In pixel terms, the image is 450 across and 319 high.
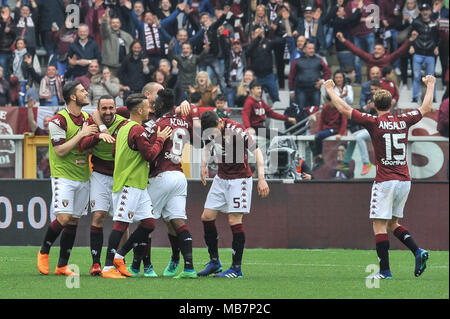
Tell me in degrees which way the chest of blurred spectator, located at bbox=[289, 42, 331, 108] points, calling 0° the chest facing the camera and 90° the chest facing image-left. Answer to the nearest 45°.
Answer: approximately 0°

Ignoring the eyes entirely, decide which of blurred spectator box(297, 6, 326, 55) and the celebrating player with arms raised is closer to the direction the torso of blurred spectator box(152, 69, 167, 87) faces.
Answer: the celebrating player with arms raised

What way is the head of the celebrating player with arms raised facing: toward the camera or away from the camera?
away from the camera

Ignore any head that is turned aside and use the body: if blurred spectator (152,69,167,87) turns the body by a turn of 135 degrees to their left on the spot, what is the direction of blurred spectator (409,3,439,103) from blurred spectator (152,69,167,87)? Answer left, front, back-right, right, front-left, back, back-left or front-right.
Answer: front-right

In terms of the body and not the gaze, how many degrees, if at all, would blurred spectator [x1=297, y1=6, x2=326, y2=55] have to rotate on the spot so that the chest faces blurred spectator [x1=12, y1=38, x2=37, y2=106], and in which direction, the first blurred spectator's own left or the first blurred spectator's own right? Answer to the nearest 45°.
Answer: approximately 90° to the first blurred spectator's own right

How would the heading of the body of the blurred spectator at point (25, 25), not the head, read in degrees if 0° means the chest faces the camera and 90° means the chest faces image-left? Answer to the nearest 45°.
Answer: approximately 0°

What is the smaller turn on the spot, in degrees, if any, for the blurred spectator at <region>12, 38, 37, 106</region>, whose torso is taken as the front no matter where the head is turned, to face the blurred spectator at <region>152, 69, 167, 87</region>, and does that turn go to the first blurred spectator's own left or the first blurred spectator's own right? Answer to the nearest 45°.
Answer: approximately 45° to the first blurred spectator's own left

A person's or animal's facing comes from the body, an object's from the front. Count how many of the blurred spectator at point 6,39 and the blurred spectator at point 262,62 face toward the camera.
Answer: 2
